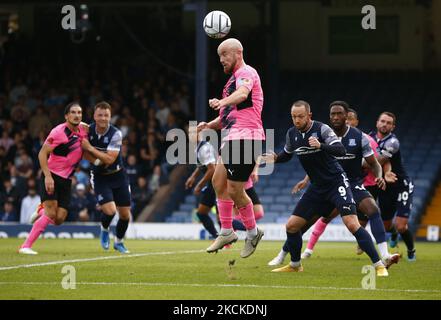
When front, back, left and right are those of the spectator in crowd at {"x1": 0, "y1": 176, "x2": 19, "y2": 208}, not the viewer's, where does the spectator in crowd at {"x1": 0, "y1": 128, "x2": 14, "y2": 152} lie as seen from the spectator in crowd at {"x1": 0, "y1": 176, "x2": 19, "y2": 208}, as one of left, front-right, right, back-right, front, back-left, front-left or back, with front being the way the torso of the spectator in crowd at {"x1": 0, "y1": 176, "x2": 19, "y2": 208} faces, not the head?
back

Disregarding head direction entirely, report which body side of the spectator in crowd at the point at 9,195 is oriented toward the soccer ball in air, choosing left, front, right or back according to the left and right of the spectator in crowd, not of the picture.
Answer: front

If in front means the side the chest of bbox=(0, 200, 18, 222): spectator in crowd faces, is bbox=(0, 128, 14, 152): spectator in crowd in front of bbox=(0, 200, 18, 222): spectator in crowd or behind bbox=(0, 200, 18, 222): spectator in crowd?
behind

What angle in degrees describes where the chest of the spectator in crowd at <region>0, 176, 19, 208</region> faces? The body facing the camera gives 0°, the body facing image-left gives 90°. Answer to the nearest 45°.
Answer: approximately 0°

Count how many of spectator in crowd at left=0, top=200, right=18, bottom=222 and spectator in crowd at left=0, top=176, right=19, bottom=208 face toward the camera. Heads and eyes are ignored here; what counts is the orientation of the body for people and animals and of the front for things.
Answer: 2

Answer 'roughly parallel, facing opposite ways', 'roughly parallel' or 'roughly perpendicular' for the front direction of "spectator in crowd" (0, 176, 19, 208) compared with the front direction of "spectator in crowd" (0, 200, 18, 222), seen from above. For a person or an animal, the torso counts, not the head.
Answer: roughly parallel

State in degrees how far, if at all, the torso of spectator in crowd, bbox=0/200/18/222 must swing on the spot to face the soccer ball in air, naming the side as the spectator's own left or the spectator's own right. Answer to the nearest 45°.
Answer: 0° — they already face it

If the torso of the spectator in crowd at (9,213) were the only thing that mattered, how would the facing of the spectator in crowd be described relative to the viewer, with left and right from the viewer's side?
facing the viewer
